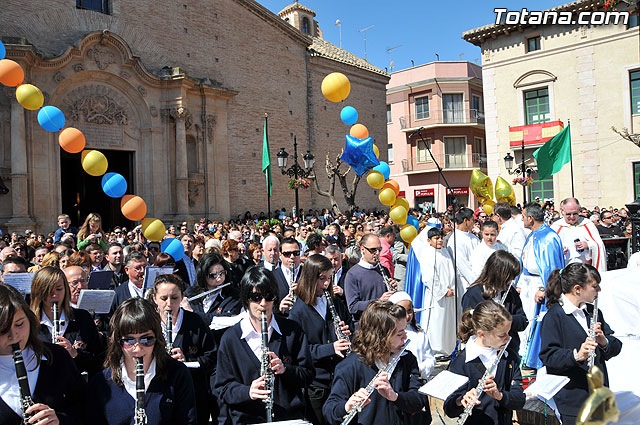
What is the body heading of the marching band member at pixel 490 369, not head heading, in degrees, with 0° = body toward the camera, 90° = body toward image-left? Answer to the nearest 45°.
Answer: approximately 315°

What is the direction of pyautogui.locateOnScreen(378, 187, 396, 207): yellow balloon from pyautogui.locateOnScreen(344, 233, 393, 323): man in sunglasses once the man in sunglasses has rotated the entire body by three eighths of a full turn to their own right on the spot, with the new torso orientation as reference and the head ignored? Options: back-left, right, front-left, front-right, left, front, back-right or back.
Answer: right

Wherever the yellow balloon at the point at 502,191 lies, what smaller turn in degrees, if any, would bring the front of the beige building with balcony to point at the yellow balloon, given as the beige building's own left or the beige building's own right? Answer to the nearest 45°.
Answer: approximately 45° to the beige building's own left

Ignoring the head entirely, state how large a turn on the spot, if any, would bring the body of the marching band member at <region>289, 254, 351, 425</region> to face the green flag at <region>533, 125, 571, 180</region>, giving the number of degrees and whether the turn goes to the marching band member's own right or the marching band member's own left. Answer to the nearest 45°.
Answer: approximately 90° to the marching band member's own left

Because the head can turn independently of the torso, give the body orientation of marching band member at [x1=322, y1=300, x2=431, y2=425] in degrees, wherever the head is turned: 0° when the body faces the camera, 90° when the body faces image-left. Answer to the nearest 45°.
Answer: approximately 315°

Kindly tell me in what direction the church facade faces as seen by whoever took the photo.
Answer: facing the viewer and to the right of the viewer

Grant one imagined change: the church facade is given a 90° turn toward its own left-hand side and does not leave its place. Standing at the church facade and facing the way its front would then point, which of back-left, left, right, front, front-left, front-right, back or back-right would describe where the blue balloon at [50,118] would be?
back-right

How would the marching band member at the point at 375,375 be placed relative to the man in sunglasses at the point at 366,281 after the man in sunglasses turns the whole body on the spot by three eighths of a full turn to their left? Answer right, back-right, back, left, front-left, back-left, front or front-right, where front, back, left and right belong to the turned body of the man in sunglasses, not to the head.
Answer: back

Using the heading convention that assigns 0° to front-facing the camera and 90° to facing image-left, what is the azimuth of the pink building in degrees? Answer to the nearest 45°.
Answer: approximately 0°

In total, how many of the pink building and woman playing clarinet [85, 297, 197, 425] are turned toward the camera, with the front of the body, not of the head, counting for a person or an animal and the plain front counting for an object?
2

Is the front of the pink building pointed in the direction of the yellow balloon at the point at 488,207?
yes
